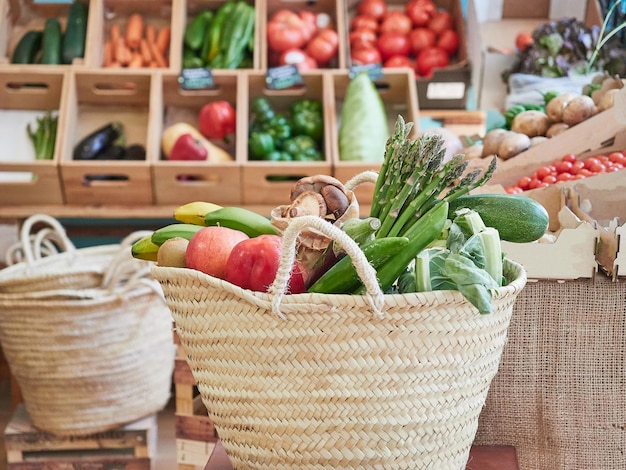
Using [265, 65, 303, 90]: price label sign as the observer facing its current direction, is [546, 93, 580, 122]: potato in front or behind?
in front

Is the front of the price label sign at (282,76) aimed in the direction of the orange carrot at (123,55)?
no

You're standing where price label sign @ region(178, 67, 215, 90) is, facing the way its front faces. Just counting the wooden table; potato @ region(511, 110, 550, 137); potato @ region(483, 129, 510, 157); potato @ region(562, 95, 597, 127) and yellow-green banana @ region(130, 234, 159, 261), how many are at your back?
0

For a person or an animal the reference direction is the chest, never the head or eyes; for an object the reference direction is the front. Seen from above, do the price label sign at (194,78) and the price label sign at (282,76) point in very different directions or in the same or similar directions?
same or similar directions

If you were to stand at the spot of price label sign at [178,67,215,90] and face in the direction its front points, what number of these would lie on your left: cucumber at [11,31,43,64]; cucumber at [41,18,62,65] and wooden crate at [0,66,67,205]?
0

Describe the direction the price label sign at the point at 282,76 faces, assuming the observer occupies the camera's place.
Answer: facing the viewer

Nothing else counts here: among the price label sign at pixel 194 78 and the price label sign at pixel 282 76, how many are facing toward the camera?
2

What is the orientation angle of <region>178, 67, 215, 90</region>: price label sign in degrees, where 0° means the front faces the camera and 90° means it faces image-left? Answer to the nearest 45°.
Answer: approximately 0°

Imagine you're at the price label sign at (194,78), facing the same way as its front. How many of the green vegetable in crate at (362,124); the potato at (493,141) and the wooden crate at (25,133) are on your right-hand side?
1

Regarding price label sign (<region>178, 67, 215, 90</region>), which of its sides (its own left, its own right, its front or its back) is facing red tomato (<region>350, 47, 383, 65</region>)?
left

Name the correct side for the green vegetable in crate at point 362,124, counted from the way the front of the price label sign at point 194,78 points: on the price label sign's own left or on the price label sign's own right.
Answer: on the price label sign's own left
